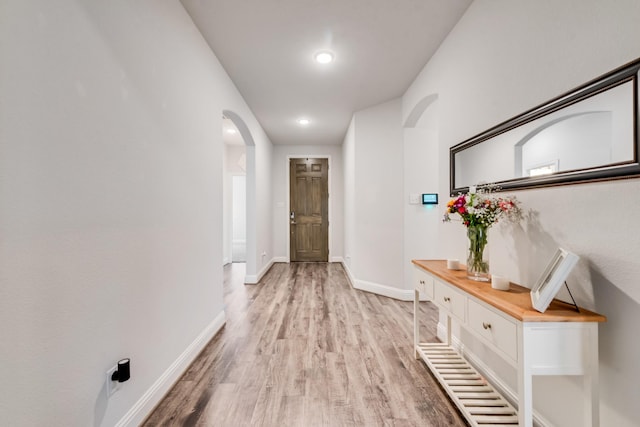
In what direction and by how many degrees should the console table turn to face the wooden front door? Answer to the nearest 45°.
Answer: approximately 90° to its right

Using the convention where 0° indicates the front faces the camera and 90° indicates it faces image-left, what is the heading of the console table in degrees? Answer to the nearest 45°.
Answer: approximately 45°

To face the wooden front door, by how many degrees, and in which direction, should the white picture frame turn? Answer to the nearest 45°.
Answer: approximately 90° to its right

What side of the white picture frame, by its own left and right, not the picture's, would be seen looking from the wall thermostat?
right

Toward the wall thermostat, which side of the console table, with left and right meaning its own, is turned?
right

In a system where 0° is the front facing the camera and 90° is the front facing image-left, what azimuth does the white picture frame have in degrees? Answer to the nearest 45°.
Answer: approximately 45°
